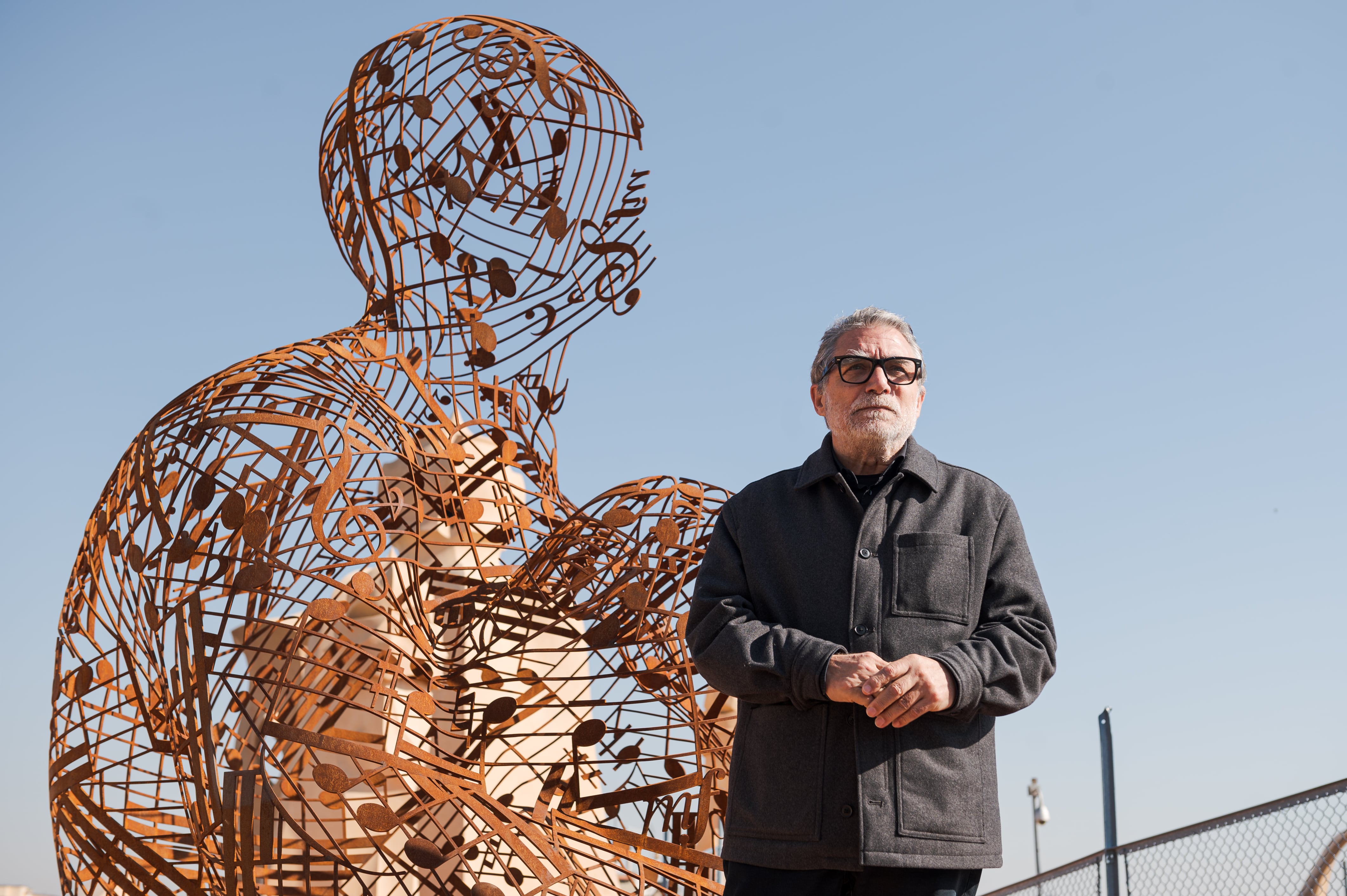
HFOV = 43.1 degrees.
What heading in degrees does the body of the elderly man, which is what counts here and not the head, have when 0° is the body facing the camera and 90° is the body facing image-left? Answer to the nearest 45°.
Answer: approximately 0°
